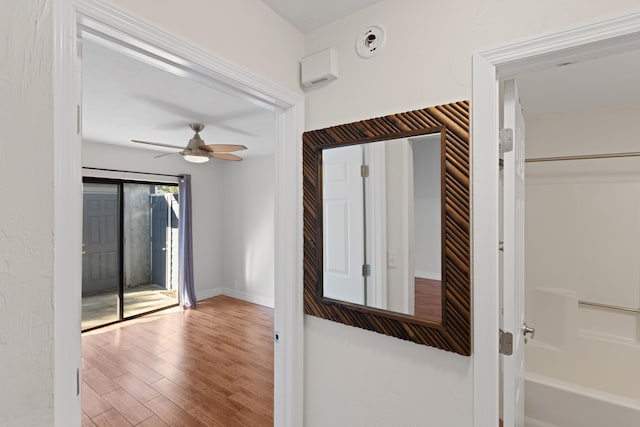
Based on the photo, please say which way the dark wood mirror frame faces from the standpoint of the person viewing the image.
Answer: facing the viewer and to the left of the viewer

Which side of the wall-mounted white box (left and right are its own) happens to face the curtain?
right

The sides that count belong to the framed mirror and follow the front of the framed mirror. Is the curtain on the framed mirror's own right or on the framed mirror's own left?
on the framed mirror's own right

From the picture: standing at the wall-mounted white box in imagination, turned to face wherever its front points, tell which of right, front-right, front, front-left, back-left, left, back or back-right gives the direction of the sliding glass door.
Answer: right

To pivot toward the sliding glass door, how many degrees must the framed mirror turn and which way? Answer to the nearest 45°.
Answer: approximately 90° to its right

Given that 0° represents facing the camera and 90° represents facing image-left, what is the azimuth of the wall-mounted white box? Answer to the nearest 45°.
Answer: approximately 45°
